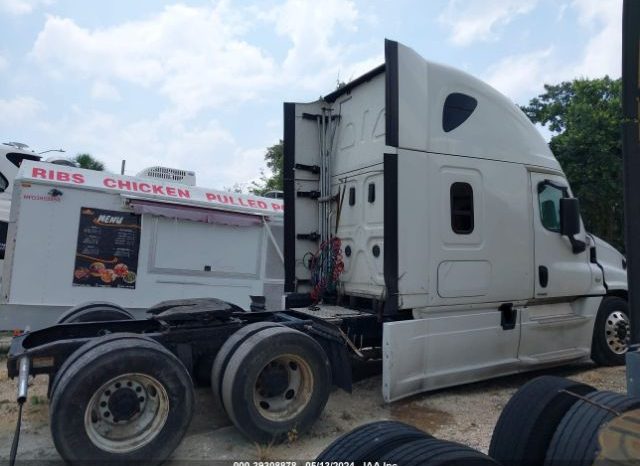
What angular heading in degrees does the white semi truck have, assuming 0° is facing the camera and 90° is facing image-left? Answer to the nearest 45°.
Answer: approximately 225°

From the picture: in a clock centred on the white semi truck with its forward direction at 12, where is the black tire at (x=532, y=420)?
The black tire is roughly at 4 o'clock from the white semi truck.

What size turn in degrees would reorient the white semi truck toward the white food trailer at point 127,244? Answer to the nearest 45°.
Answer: approximately 90° to its left

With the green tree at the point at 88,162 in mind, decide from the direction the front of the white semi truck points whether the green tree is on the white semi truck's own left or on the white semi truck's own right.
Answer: on the white semi truck's own left

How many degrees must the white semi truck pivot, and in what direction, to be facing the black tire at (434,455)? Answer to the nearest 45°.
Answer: approximately 135° to its right

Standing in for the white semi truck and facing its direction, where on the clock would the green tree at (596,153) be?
The green tree is roughly at 12 o'clock from the white semi truck.
